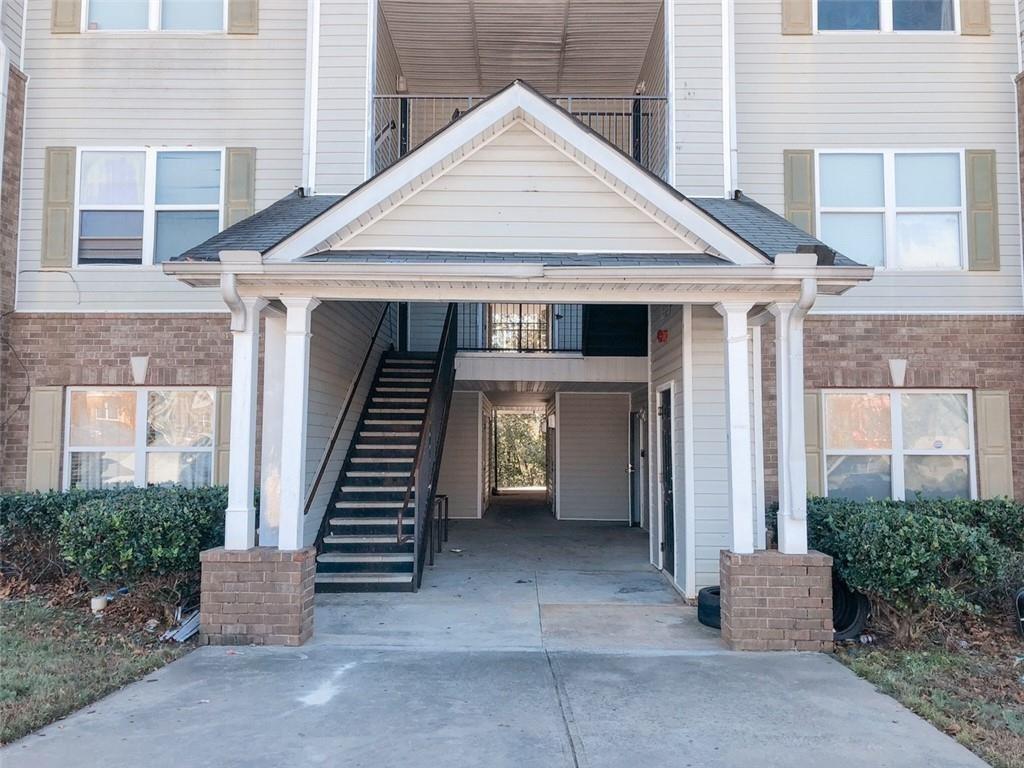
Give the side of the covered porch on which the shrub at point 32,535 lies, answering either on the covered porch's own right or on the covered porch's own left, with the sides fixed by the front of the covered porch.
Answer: on the covered porch's own right

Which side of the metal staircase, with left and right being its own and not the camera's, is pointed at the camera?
front

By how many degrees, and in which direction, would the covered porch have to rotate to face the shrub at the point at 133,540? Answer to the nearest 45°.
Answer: approximately 90° to its right

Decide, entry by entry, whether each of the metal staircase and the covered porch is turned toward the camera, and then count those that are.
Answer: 2

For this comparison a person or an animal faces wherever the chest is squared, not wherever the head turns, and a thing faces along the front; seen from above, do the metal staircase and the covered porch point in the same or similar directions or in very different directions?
same or similar directions

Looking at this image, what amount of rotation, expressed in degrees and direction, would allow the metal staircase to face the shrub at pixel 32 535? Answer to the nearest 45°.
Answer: approximately 90° to its right

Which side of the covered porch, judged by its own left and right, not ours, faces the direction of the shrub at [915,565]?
left

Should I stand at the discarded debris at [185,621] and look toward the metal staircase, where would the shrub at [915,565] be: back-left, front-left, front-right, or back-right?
front-right

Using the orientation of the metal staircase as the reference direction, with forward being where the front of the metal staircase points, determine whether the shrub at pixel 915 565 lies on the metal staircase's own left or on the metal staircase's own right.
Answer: on the metal staircase's own left

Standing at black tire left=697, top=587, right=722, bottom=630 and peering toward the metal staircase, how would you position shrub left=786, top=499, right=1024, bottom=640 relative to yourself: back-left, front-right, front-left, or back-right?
back-right

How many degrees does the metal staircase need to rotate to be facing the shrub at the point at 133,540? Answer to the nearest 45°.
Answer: approximately 45° to its right

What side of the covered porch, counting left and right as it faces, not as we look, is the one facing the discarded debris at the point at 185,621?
right

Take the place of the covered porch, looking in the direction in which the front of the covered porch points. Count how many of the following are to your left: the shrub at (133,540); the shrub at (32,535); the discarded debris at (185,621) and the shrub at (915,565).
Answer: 1
